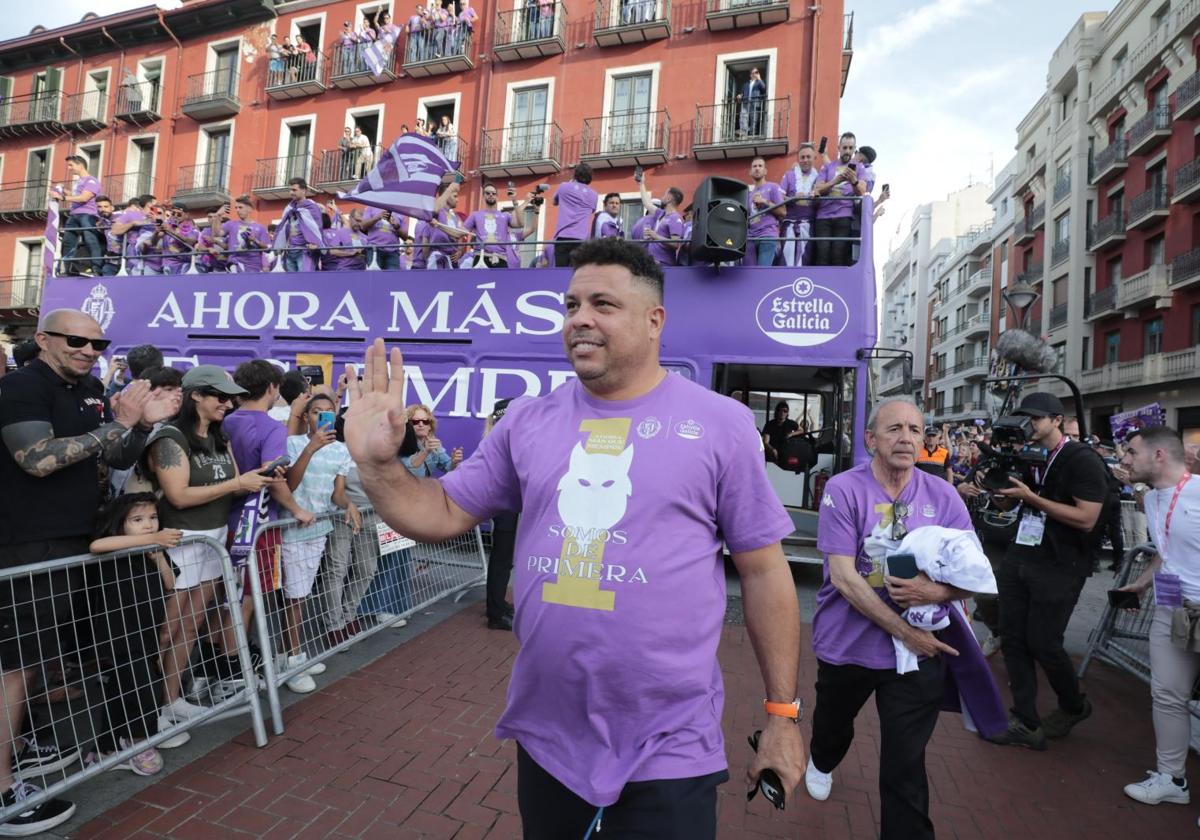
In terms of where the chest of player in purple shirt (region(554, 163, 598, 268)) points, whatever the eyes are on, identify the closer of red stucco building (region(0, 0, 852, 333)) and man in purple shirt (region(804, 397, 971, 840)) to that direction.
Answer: the red stucco building

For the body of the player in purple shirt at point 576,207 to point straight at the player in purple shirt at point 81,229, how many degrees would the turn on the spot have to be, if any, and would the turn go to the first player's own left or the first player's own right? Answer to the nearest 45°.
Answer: approximately 90° to the first player's own left

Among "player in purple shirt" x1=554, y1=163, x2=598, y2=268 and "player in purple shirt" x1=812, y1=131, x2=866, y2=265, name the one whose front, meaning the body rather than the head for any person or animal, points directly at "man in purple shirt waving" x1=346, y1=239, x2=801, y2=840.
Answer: "player in purple shirt" x1=812, y1=131, x2=866, y2=265

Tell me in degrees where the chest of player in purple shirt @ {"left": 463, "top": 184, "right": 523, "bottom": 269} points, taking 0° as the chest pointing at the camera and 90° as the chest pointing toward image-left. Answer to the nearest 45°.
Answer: approximately 0°

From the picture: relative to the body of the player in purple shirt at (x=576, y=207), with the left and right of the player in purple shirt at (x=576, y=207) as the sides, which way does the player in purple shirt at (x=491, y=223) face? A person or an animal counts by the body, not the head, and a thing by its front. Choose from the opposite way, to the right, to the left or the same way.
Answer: the opposite way

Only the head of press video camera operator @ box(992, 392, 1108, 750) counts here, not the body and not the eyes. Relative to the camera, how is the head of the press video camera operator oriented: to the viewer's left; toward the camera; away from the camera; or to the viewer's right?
to the viewer's left

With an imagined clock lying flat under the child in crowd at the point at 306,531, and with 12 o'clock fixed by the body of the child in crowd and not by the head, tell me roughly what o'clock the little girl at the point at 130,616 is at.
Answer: The little girl is roughly at 3 o'clock from the child in crowd.

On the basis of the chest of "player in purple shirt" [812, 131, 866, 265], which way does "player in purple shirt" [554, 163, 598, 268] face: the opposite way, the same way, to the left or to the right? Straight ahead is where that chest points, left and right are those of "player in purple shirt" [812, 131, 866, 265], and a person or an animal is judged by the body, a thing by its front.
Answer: the opposite way

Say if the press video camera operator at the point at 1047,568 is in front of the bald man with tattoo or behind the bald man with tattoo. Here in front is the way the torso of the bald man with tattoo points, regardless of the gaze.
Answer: in front

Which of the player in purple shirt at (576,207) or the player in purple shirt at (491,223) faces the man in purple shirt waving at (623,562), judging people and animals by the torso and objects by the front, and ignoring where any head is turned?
the player in purple shirt at (491,223)

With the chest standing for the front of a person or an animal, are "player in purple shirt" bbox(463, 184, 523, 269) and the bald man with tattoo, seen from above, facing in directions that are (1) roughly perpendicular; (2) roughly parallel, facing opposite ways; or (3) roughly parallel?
roughly perpendicular

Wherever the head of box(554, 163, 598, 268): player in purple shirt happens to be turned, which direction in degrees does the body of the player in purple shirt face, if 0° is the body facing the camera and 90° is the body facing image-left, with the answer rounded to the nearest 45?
approximately 180°

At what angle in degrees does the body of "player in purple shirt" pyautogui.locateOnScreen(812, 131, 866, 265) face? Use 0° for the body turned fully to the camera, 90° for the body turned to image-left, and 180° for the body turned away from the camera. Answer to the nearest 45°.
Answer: approximately 0°

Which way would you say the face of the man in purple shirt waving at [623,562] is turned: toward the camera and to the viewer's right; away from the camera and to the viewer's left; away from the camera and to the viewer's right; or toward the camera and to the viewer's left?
toward the camera and to the viewer's left
